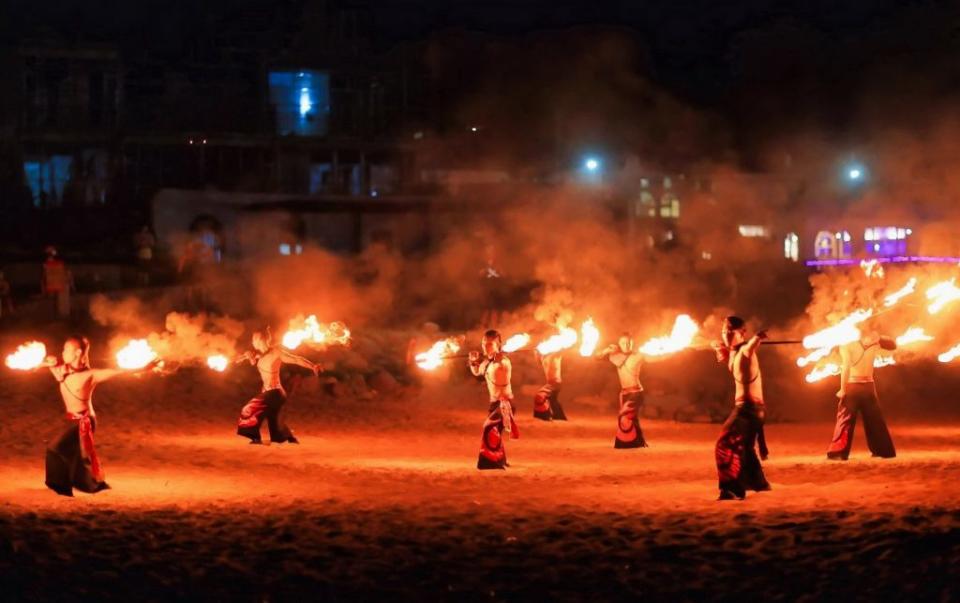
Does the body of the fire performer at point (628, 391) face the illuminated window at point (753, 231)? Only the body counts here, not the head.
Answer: no

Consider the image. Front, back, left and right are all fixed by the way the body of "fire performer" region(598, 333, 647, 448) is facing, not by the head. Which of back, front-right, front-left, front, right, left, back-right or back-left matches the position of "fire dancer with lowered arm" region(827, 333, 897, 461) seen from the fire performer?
front-left

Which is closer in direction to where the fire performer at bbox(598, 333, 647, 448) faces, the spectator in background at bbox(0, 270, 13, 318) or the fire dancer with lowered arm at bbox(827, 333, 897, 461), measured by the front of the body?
the fire dancer with lowered arm

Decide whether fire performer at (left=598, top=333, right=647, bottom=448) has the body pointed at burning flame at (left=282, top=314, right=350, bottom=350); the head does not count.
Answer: no

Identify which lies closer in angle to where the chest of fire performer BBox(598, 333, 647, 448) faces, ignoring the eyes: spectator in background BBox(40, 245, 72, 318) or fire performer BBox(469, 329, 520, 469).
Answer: the fire performer

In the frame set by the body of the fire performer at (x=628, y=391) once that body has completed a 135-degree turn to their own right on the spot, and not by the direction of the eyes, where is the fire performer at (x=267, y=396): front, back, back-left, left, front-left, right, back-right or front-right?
front-left

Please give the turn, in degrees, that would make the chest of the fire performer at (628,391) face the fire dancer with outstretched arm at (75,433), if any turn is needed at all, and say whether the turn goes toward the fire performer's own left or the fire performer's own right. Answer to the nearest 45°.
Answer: approximately 45° to the fire performer's own right

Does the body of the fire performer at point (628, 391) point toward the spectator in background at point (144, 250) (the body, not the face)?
no

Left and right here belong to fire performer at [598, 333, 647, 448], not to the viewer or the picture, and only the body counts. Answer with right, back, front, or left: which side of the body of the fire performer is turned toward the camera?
front

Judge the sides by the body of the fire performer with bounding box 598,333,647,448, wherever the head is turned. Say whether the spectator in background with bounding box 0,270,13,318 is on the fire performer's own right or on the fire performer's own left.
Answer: on the fire performer's own right

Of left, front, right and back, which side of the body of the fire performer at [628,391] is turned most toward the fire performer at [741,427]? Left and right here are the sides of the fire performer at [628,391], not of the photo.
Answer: front

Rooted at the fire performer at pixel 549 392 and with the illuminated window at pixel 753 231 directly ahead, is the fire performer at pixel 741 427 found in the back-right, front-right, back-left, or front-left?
back-right

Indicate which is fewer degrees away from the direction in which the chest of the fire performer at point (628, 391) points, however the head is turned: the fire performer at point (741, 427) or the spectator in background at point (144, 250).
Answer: the fire performer

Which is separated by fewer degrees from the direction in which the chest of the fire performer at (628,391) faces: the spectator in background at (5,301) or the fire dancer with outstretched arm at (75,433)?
the fire dancer with outstretched arm
